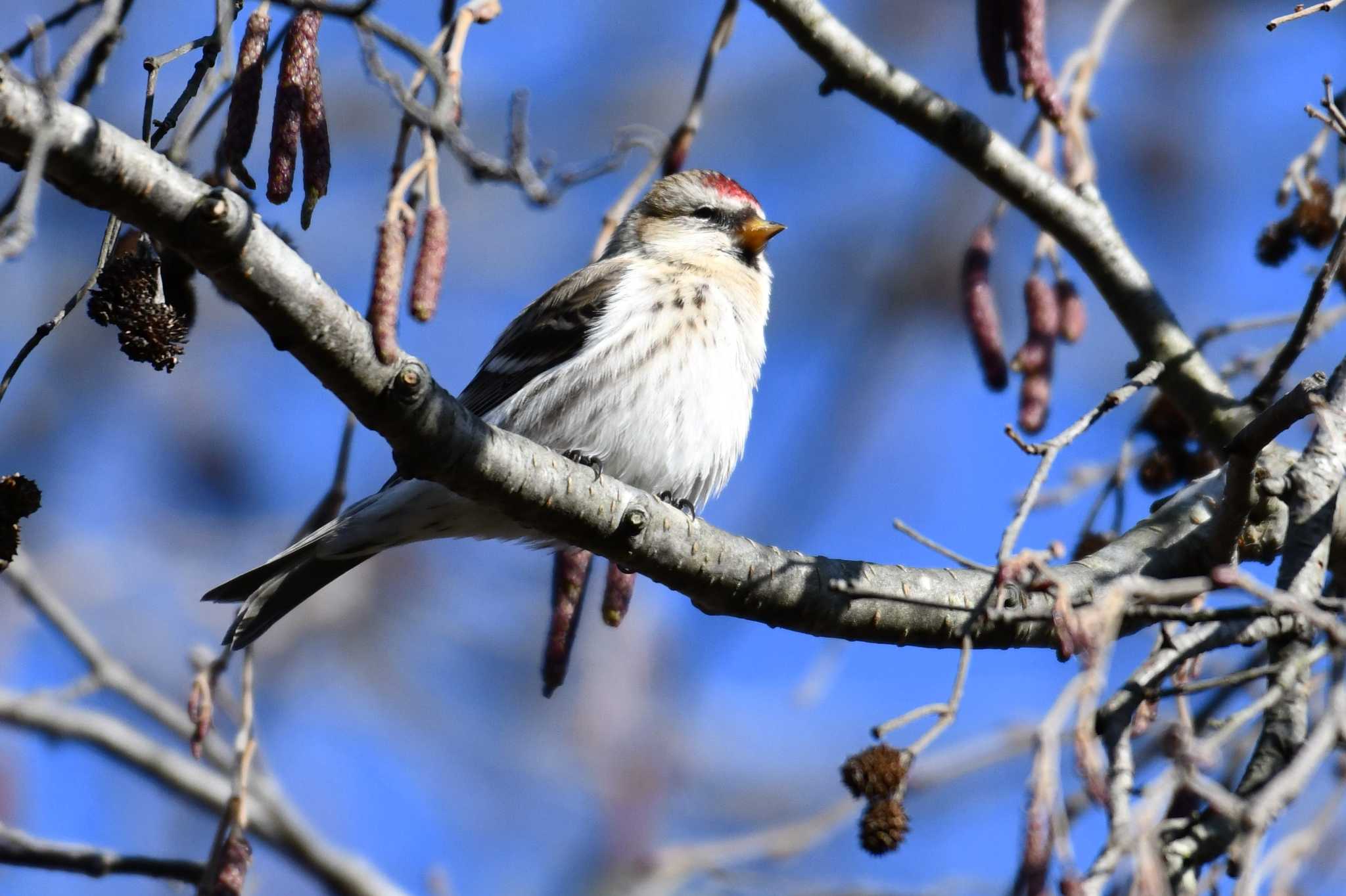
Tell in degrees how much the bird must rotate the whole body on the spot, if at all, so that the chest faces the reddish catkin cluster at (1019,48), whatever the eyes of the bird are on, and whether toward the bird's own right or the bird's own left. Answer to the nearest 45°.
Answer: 0° — it already faces it

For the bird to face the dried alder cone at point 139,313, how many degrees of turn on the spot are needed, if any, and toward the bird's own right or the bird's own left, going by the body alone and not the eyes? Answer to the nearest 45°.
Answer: approximately 90° to the bird's own right

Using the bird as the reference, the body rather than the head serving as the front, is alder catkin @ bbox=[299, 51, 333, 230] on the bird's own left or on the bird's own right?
on the bird's own right

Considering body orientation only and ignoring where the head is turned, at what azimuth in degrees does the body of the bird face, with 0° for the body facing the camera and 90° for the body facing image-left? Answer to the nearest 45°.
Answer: approximately 315°

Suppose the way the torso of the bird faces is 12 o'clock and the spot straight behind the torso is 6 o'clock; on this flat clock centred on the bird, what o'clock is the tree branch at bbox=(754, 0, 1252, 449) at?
The tree branch is roughly at 10 o'clock from the bird.
